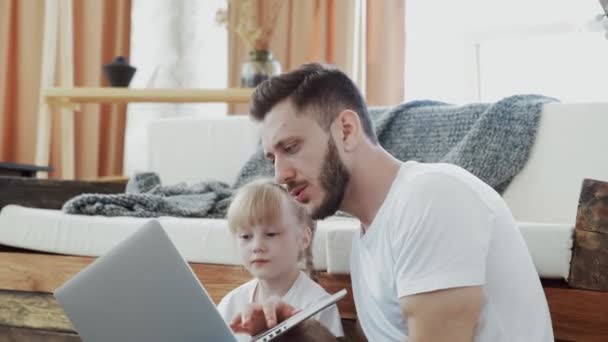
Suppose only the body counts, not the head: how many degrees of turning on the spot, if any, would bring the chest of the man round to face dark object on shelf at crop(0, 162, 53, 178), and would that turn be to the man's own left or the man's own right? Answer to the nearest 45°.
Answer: approximately 45° to the man's own right

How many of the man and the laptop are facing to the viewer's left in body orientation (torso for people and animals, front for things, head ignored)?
1

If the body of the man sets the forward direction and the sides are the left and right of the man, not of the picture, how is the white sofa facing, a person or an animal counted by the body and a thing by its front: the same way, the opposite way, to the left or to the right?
to the left

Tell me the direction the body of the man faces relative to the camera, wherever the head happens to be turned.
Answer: to the viewer's left

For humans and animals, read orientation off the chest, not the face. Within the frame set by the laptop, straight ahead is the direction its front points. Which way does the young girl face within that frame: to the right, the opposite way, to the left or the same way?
the opposite way

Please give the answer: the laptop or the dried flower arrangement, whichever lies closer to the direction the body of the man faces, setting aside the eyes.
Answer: the laptop

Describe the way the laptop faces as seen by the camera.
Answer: facing away from the viewer and to the right of the viewer

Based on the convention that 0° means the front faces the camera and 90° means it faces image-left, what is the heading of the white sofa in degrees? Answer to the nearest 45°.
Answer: approximately 0°
